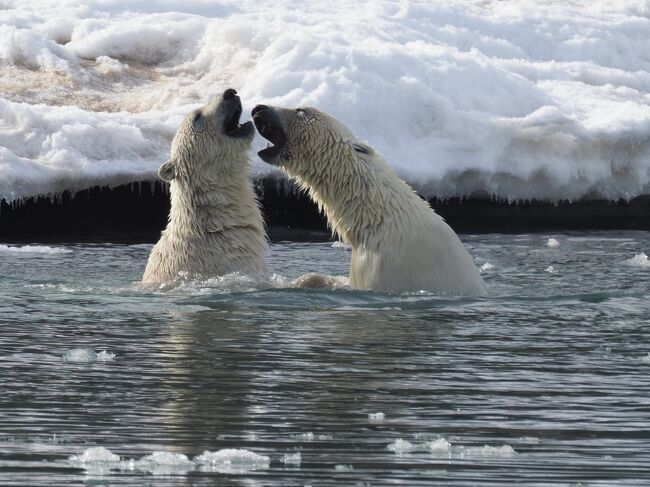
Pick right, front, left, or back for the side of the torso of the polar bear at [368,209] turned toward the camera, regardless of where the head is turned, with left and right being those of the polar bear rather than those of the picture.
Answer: left

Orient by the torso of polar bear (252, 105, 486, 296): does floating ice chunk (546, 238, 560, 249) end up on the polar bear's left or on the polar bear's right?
on the polar bear's right

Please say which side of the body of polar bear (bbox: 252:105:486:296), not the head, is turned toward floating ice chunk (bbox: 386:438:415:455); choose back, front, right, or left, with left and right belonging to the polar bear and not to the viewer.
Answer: left

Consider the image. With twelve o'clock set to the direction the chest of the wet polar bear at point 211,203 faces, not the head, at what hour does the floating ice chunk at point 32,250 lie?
The floating ice chunk is roughly at 8 o'clock from the wet polar bear.

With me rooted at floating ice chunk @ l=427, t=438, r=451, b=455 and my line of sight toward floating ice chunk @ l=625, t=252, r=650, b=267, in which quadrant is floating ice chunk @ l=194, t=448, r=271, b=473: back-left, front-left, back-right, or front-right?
back-left

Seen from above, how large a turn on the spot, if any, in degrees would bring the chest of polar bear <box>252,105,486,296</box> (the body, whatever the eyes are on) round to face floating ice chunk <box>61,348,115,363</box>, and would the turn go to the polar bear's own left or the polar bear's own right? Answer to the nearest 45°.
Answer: approximately 45° to the polar bear's own left

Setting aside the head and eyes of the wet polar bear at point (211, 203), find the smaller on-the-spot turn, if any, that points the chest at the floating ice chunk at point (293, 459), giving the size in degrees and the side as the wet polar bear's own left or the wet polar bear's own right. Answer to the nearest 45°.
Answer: approximately 90° to the wet polar bear's own right

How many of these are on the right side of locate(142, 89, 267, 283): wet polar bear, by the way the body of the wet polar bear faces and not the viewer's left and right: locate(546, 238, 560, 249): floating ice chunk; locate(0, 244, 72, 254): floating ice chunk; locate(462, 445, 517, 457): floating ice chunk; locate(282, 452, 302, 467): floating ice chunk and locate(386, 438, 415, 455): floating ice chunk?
3

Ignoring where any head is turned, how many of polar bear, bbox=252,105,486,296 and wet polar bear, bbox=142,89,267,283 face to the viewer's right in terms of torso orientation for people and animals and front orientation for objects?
1

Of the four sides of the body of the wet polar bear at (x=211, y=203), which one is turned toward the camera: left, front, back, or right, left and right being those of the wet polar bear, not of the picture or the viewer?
right

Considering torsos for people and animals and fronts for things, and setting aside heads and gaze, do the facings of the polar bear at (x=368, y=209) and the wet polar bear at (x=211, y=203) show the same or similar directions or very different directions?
very different directions

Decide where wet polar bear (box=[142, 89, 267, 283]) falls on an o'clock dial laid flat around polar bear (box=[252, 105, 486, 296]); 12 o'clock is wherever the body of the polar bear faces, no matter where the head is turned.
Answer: The wet polar bear is roughly at 1 o'clock from the polar bear.

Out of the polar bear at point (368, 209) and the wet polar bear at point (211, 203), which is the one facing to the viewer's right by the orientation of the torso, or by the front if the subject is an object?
the wet polar bear

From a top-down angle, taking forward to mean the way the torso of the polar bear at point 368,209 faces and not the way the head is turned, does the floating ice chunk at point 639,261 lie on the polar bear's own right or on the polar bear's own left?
on the polar bear's own right

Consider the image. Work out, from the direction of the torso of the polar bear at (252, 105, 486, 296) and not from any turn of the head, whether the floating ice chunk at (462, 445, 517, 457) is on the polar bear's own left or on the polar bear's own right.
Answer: on the polar bear's own left
